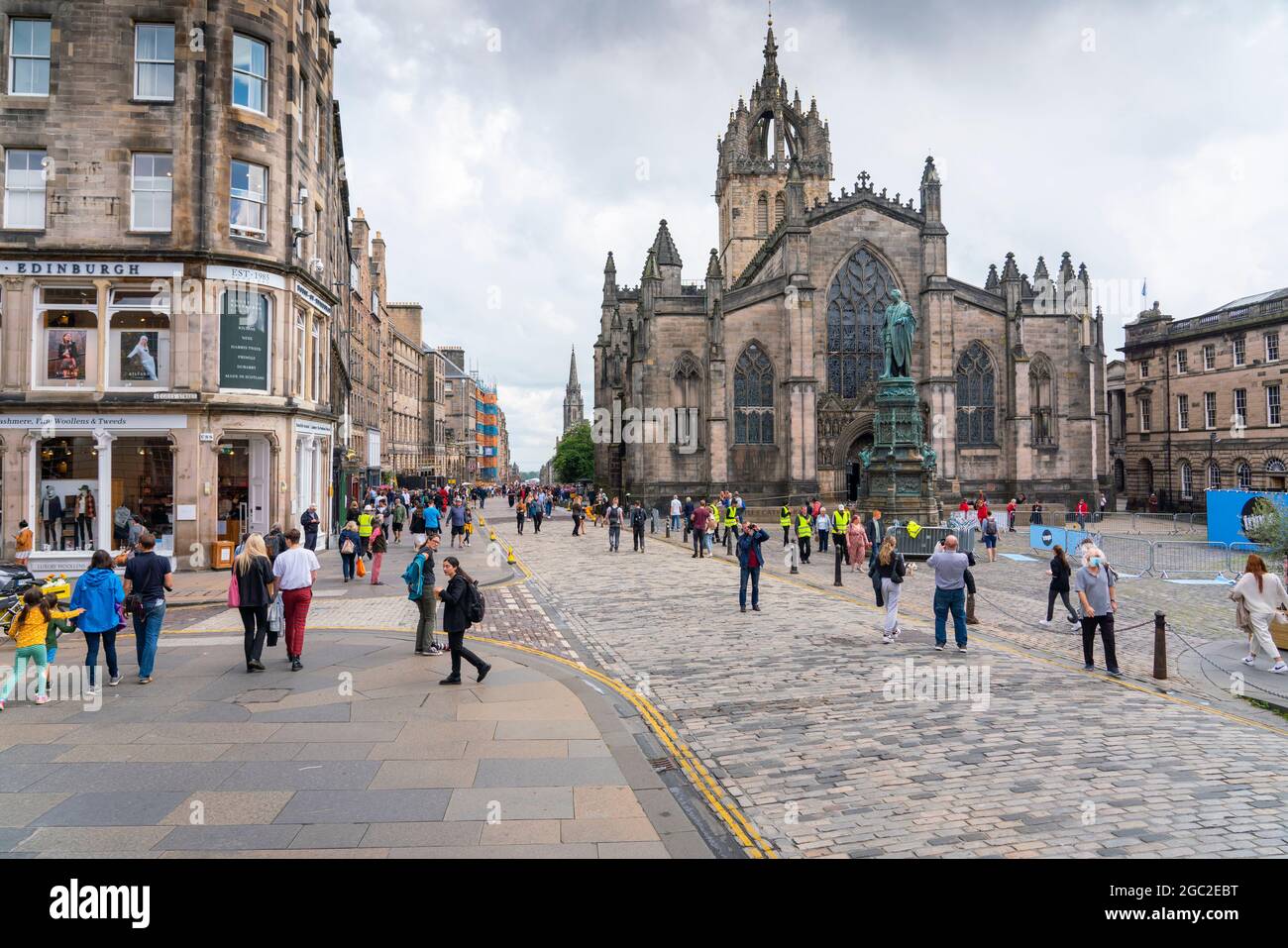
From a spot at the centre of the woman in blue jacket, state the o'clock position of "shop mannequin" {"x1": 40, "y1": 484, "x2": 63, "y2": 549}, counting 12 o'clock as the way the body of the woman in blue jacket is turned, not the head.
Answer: The shop mannequin is roughly at 12 o'clock from the woman in blue jacket.

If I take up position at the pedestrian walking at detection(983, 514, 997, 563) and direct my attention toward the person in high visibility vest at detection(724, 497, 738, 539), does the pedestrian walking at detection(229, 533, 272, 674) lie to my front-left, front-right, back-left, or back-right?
front-left

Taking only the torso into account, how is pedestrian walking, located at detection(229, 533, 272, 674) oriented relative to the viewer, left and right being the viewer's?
facing away from the viewer

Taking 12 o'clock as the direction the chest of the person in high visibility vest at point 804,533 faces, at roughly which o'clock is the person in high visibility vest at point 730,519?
the person in high visibility vest at point 730,519 is roughly at 5 o'clock from the person in high visibility vest at point 804,533.

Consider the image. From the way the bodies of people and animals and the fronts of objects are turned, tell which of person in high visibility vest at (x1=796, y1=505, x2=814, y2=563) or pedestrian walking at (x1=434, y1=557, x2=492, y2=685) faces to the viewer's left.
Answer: the pedestrian walking

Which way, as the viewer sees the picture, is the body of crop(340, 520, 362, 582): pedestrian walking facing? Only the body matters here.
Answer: away from the camera

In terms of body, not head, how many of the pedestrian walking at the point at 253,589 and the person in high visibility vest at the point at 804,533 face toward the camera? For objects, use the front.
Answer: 1

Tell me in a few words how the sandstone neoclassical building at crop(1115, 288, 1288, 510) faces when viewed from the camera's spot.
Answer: facing the viewer and to the left of the viewer

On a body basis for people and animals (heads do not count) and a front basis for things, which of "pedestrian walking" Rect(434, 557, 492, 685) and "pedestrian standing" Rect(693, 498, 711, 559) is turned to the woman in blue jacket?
"pedestrian walking" Rect(434, 557, 492, 685)

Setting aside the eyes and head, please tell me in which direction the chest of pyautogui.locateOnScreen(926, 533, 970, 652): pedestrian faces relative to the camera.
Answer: away from the camera
